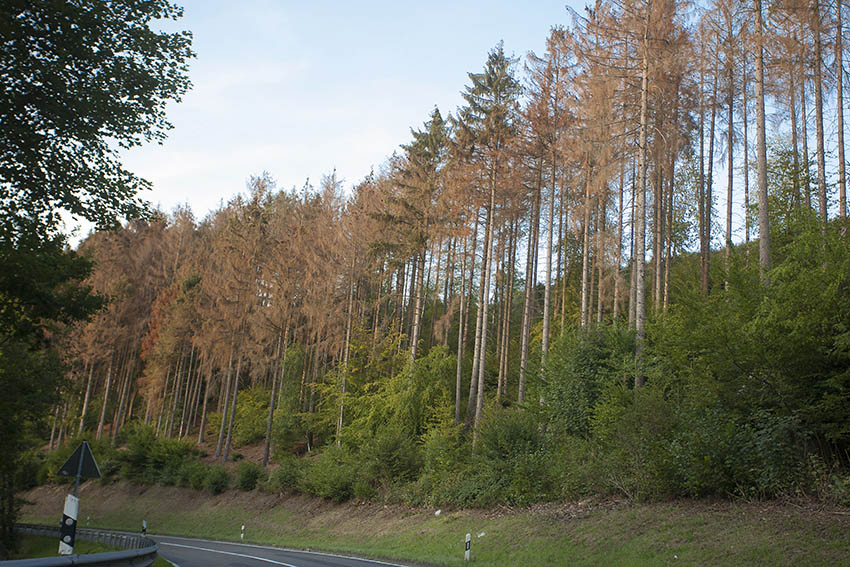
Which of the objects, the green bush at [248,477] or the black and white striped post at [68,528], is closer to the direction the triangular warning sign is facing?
the green bush

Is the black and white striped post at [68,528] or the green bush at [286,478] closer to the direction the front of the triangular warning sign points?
the green bush

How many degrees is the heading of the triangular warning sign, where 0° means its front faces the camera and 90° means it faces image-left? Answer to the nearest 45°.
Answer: approximately 180°

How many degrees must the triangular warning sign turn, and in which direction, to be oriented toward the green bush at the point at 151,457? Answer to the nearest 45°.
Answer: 0° — it already faces it

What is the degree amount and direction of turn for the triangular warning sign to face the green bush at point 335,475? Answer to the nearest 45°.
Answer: approximately 45° to its right

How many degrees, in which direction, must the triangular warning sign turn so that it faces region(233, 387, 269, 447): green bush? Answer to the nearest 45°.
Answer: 0° — it already faces it

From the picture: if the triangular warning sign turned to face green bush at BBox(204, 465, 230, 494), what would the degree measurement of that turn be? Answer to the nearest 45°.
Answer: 0° — it already faces it
